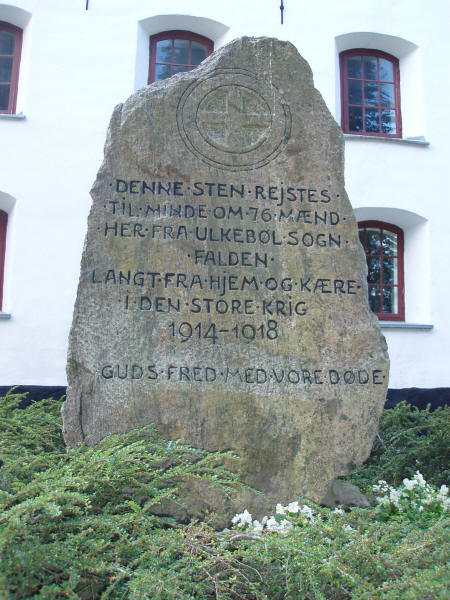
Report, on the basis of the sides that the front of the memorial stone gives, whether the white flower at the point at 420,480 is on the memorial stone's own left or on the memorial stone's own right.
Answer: on the memorial stone's own left

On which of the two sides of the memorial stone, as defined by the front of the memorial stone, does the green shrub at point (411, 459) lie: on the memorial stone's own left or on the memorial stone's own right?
on the memorial stone's own left

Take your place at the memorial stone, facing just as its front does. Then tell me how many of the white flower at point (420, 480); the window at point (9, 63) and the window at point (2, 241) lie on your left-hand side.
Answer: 1

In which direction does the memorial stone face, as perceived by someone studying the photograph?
facing the viewer
